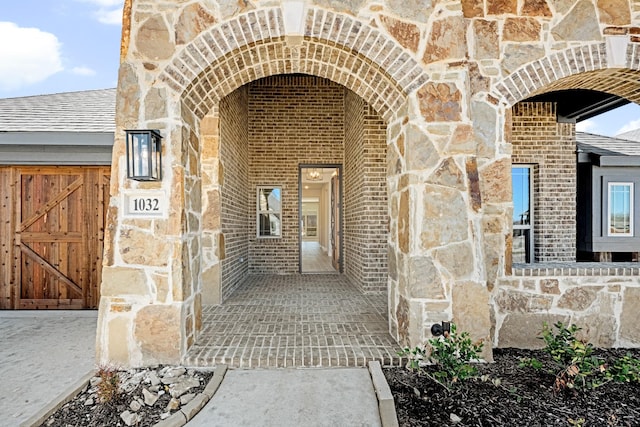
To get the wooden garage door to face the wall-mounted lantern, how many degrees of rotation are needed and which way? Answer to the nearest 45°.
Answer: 0° — it already faces it

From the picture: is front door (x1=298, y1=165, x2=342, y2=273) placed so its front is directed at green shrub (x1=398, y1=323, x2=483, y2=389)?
yes

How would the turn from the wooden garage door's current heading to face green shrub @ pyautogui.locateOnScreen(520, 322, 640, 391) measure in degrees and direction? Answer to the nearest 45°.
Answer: approximately 45° to its left

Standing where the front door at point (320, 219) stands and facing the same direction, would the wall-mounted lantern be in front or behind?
in front

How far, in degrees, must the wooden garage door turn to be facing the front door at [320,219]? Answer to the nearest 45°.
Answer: approximately 135° to its left

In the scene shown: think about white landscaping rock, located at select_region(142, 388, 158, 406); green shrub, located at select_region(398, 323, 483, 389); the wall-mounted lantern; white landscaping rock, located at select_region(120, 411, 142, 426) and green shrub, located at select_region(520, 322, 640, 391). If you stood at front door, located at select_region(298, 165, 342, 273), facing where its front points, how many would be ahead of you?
5

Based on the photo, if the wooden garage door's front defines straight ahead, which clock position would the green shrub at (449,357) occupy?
The green shrub is roughly at 11 o'clock from the wooden garage door.

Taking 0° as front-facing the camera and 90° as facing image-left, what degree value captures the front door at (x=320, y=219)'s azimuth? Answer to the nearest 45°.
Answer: approximately 0°

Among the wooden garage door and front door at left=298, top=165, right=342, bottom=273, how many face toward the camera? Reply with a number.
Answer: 2
